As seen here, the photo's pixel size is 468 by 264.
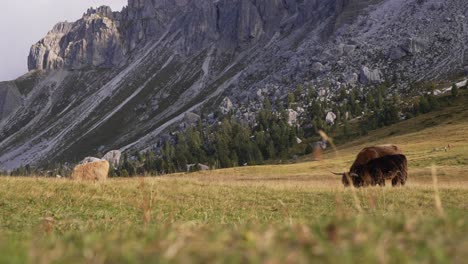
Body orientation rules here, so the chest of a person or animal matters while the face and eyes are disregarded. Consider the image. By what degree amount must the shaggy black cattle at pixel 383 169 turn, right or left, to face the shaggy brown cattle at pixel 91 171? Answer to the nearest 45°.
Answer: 0° — it already faces it

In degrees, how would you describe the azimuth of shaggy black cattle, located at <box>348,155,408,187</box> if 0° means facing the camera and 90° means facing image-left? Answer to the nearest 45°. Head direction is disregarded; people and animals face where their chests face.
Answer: approximately 90°
